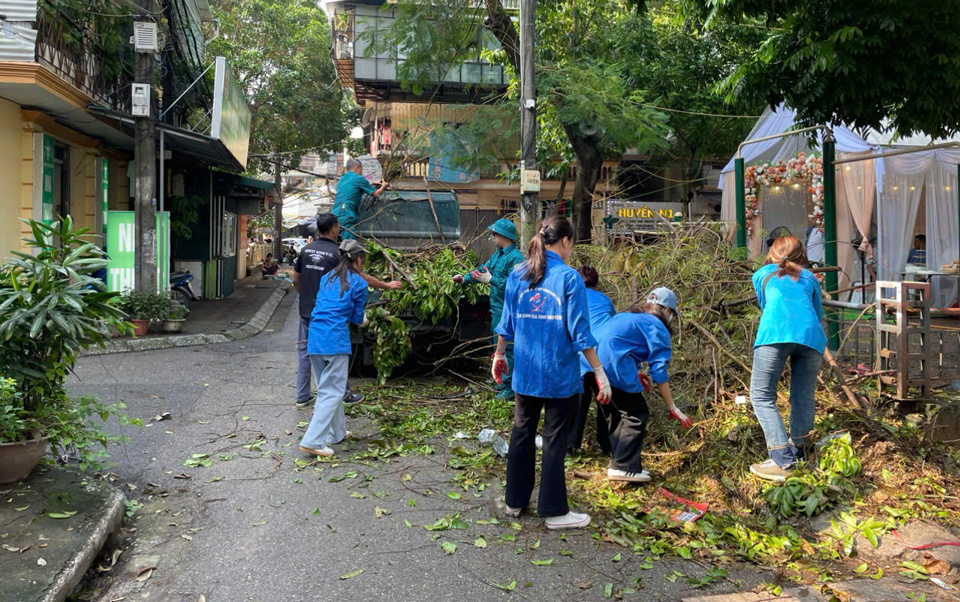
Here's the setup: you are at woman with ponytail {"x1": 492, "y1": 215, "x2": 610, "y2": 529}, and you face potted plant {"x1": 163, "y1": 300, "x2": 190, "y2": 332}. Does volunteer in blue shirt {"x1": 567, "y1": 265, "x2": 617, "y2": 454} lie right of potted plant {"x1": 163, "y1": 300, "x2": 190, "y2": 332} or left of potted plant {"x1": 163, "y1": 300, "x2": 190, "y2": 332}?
right

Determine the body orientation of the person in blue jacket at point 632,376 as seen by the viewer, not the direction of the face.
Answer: to the viewer's right

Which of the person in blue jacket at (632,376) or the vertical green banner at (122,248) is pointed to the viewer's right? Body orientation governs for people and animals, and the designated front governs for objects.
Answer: the person in blue jacket

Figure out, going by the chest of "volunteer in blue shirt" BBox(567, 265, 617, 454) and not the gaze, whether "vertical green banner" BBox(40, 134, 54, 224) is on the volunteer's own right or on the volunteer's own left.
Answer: on the volunteer's own left

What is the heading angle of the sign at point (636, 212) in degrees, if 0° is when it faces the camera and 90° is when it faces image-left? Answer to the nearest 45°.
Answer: approximately 0°

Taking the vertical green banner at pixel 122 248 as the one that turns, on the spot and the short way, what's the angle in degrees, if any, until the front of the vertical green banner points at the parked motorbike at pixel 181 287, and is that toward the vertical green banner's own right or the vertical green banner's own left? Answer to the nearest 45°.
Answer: approximately 180°

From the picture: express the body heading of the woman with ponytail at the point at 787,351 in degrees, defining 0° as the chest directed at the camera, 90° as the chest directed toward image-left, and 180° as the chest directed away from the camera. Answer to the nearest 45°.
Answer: approximately 180°

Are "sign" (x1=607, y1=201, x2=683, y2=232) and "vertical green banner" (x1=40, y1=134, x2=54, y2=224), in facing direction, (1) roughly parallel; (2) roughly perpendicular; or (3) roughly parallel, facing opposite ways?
roughly perpendicular

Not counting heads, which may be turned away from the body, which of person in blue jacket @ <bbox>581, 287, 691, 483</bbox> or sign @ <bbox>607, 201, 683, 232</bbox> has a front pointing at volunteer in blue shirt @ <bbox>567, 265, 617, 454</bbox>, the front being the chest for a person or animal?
the sign

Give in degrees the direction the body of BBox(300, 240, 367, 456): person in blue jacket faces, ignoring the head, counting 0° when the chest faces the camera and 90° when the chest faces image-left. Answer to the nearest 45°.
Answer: approximately 225°

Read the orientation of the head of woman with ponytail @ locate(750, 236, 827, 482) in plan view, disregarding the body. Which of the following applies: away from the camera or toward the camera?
away from the camera

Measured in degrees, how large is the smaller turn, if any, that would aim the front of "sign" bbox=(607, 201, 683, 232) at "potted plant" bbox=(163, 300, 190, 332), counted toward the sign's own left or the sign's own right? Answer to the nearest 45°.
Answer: approximately 45° to the sign's own right
